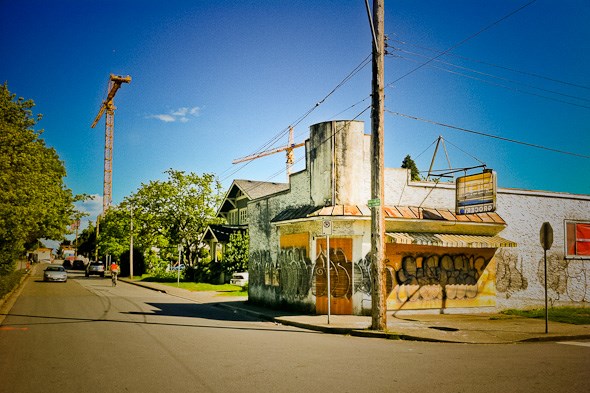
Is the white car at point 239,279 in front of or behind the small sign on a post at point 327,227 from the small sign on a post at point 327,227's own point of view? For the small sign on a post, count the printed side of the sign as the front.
behind

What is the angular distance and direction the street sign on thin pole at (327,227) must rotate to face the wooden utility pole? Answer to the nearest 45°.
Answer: approximately 45° to its left

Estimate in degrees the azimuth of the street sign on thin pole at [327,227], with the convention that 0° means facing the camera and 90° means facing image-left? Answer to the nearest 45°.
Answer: approximately 0°

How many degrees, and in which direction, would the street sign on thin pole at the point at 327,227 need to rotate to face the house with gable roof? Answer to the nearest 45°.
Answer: approximately 180°
